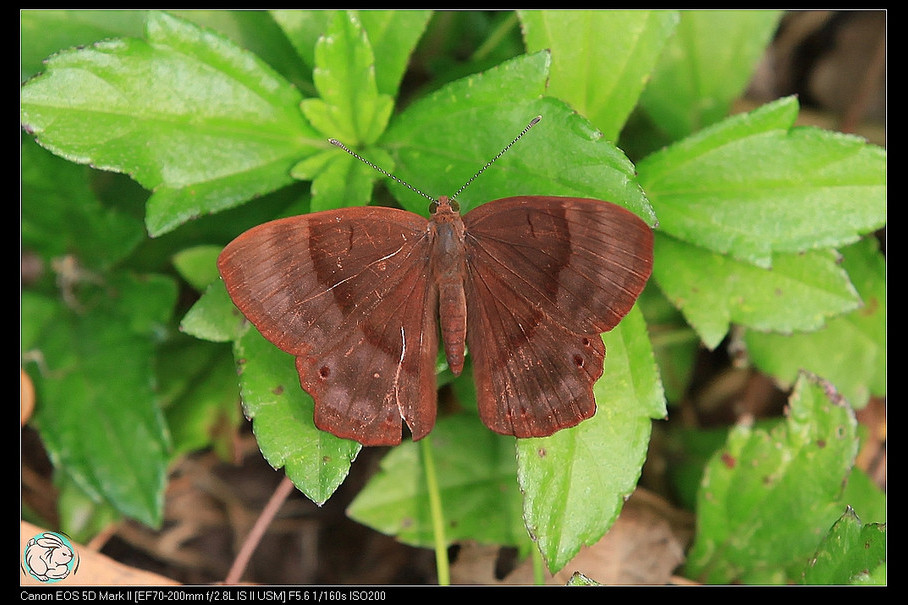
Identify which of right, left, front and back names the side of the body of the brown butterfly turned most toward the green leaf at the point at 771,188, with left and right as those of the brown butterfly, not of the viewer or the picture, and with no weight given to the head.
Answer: right

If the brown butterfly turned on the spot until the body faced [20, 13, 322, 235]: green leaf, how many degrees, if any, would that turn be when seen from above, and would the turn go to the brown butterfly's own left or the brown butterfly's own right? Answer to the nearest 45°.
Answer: approximately 45° to the brown butterfly's own left

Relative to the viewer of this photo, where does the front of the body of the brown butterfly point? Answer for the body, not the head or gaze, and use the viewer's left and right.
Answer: facing away from the viewer

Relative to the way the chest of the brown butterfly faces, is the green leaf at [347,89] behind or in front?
in front

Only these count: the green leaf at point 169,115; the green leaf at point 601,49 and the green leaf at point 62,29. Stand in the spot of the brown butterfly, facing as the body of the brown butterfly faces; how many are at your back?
0

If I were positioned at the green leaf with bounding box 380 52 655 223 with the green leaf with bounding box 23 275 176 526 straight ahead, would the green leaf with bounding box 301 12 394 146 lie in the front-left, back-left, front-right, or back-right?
front-right

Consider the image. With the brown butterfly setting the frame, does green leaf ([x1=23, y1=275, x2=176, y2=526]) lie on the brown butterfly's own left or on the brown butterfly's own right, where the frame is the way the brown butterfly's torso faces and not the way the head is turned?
on the brown butterfly's own left

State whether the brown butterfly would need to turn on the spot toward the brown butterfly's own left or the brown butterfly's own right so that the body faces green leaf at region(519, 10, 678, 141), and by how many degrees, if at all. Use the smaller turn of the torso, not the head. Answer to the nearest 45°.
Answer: approximately 45° to the brown butterfly's own right

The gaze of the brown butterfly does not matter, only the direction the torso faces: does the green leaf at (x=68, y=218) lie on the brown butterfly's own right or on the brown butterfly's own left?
on the brown butterfly's own left
